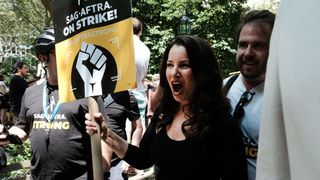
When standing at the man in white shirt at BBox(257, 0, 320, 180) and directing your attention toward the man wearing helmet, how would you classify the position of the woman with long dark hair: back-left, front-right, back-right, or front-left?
front-right

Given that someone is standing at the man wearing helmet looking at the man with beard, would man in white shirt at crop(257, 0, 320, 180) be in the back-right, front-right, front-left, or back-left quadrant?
front-right

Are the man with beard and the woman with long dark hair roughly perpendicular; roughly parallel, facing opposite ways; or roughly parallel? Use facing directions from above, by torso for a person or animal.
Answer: roughly parallel

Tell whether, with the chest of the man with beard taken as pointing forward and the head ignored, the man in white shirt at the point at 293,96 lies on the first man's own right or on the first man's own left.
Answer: on the first man's own left

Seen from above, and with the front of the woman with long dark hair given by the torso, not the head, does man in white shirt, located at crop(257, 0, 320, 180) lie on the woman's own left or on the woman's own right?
on the woman's own left

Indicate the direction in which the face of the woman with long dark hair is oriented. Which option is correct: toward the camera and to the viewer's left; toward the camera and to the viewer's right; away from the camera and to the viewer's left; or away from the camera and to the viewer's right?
toward the camera and to the viewer's left

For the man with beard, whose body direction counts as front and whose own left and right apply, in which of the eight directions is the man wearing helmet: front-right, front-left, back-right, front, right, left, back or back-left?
front-right

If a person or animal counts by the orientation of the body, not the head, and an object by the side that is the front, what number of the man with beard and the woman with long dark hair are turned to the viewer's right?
0

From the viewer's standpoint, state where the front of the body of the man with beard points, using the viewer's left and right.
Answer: facing the viewer and to the left of the viewer

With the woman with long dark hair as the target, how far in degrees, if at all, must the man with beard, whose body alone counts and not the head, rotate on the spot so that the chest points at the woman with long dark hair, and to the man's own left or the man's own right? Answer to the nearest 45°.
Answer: approximately 45° to the man's own right
